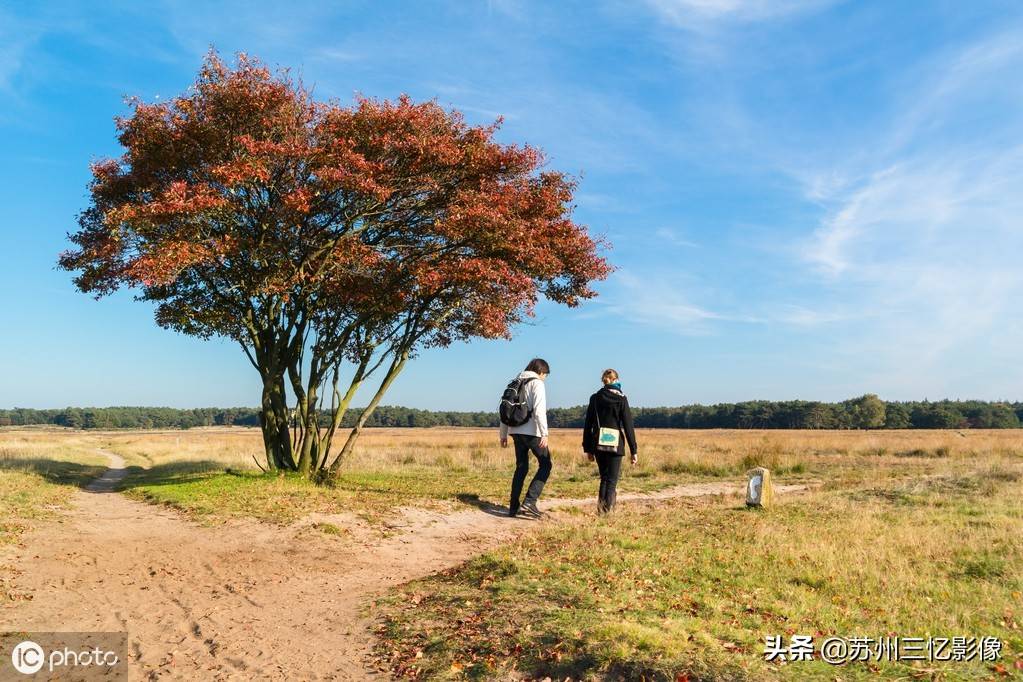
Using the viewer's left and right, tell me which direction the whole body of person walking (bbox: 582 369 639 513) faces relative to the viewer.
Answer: facing away from the viewer

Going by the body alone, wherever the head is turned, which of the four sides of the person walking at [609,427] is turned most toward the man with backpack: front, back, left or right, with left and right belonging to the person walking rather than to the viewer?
left

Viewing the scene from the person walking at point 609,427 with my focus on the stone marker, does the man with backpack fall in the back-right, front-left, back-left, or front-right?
back-left

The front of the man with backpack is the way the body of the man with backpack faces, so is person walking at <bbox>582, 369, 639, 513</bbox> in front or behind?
in front

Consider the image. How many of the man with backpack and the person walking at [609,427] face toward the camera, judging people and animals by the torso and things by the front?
0

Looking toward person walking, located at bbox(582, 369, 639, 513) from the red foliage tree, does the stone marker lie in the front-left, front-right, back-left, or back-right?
front-left

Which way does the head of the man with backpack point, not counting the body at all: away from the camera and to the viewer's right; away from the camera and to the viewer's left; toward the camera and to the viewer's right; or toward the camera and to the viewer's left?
away from the camera and to the viewer's right

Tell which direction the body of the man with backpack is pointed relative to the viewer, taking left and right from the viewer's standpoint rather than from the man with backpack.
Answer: facing away from the viewer and to the right of the viewer
